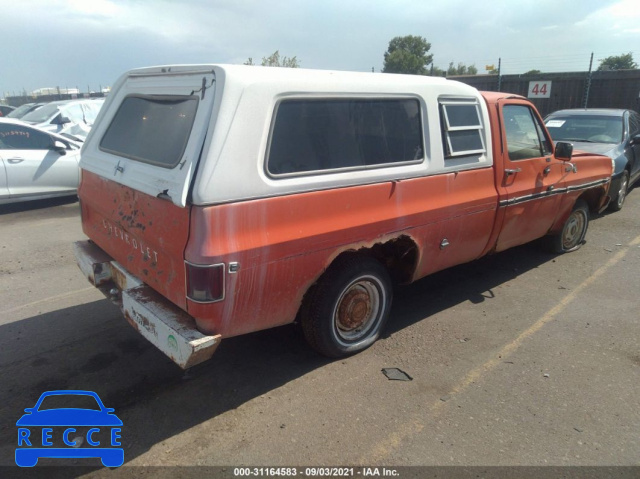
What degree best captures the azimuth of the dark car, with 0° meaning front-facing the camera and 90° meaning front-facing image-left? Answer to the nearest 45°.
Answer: approximately 45°

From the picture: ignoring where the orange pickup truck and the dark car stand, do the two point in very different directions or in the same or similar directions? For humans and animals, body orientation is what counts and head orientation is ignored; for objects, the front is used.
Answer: very different directions

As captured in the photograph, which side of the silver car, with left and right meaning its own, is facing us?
right

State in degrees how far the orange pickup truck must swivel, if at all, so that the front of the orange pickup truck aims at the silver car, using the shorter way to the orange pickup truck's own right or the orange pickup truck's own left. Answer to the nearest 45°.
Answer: approximately 90° to the orange pickup truck's own left

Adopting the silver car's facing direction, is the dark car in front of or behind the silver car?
in front

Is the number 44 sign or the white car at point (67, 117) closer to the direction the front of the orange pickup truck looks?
the number 44 sign

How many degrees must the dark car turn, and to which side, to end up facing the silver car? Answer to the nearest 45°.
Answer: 0° — it already faces it

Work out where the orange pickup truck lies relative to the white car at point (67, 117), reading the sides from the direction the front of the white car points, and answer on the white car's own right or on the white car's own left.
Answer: on the white car's own left

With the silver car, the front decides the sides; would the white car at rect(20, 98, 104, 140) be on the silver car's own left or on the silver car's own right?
on the silver car's own left

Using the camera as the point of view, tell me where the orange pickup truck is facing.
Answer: facing away from the viewer and to the right of the viewer

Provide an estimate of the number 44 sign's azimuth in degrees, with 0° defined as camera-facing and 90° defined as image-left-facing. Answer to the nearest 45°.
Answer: approximately 0°

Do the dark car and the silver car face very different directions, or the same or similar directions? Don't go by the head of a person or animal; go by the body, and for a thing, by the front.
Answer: very different directions

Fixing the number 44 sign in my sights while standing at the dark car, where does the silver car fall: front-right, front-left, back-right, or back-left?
back-left
